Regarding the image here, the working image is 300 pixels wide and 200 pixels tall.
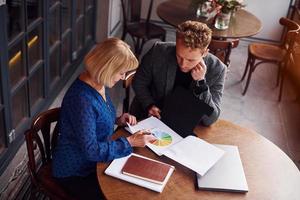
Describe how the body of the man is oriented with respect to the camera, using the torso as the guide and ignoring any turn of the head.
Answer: toward the camera

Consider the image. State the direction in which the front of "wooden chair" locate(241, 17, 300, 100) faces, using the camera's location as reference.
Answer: facing to the left of the viewer

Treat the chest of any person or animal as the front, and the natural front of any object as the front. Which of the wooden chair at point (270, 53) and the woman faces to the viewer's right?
the woman

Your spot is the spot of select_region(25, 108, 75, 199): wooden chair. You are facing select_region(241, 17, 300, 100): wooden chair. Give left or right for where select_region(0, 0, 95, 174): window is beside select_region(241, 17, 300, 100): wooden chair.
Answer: left

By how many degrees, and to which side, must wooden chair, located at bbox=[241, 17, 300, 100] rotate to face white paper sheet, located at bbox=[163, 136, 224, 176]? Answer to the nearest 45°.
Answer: approximately 90° to its left

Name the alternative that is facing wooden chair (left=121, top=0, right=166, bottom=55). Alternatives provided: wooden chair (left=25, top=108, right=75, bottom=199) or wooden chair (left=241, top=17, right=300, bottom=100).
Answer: wooden chair (left=241, top=17, right=300, bottom=100)

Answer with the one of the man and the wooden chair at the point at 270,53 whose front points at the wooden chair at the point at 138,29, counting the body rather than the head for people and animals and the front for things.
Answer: the wooden chair at the point at 270,53

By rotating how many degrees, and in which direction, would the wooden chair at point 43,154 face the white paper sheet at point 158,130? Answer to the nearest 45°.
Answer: approximately 45° to its left

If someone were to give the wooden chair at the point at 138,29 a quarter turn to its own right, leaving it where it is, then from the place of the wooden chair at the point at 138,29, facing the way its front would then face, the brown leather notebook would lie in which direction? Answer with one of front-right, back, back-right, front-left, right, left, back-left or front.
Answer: front-left

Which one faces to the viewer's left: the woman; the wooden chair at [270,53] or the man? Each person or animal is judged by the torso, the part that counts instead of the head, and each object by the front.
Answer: the wooden chair

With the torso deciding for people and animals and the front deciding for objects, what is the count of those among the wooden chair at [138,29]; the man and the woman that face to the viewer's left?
0

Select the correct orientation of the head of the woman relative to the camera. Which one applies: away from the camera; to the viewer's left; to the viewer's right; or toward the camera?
to the viewer's right

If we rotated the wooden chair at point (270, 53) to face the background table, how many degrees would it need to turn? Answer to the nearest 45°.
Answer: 0° — it already faces it

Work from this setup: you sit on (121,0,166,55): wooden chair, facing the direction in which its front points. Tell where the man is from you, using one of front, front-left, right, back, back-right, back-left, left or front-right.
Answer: front-right

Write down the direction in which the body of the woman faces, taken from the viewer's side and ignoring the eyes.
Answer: to the viewer's right

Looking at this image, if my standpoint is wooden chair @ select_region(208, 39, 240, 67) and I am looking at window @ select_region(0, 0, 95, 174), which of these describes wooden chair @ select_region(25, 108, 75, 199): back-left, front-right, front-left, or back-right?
front-left

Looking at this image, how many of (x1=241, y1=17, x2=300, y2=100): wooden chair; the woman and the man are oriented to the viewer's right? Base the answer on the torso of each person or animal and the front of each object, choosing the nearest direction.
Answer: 1
